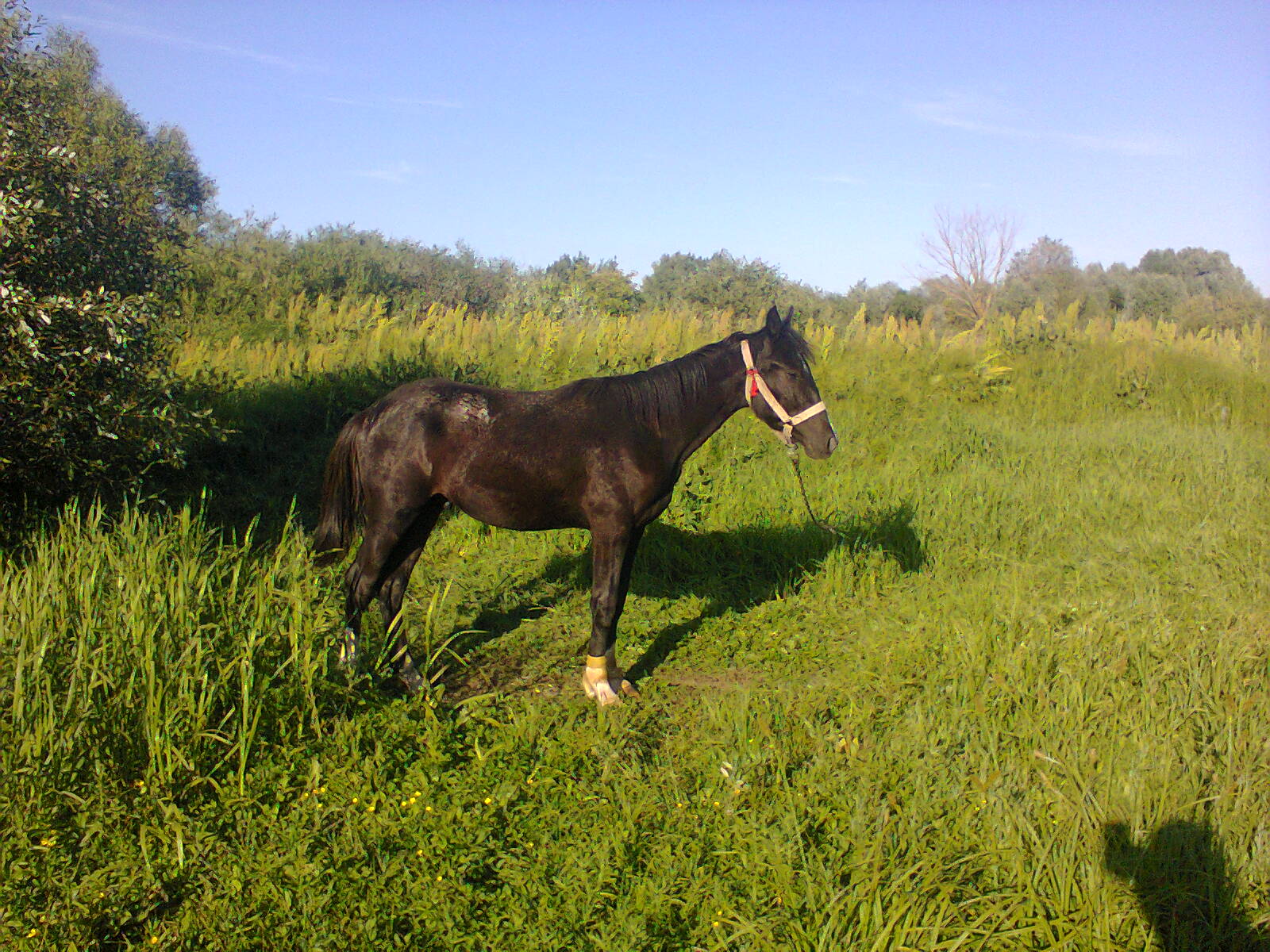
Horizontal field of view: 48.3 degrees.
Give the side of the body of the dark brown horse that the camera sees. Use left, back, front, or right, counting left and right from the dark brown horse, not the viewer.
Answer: right

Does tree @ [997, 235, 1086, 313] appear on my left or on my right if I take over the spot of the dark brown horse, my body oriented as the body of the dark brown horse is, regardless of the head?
on my left

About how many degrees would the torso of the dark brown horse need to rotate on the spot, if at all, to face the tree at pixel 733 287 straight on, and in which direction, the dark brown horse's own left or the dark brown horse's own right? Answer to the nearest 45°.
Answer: approximately 90° to the dark brown horse's own left

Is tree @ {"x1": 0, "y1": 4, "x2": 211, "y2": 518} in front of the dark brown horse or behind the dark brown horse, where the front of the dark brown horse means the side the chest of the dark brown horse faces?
behind
